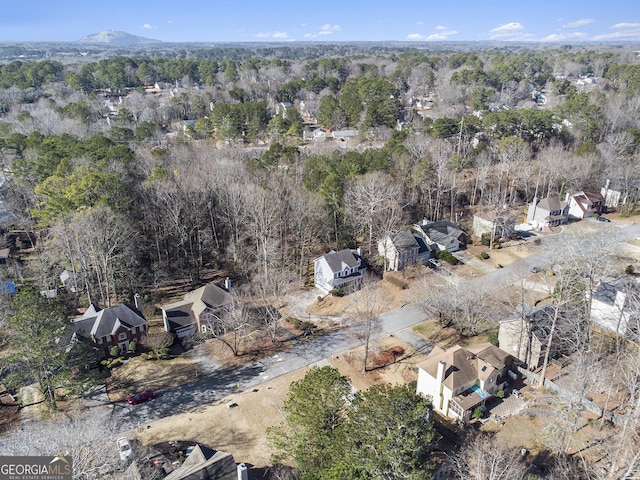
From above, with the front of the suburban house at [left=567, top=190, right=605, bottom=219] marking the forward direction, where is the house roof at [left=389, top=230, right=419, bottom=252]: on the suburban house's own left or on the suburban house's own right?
on the suburban house's own right

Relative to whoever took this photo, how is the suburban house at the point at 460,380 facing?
facing away from the viewer and to the left of the viewer

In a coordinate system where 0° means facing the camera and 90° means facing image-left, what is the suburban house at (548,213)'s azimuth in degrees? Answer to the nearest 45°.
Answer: approximately 315°

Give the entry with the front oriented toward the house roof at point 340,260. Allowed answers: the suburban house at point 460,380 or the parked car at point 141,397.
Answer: the suburban house

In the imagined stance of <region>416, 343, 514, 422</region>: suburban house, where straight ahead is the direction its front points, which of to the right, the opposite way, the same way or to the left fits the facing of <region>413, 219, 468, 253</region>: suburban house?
the opposite way

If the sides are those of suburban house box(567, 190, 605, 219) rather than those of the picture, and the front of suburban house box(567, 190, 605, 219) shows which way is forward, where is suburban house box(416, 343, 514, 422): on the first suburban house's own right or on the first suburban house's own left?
on the first suburban house's own right

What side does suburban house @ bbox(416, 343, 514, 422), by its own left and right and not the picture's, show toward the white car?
left

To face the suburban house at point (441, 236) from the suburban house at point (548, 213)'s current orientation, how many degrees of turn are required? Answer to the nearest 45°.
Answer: approximately 90° to its right
